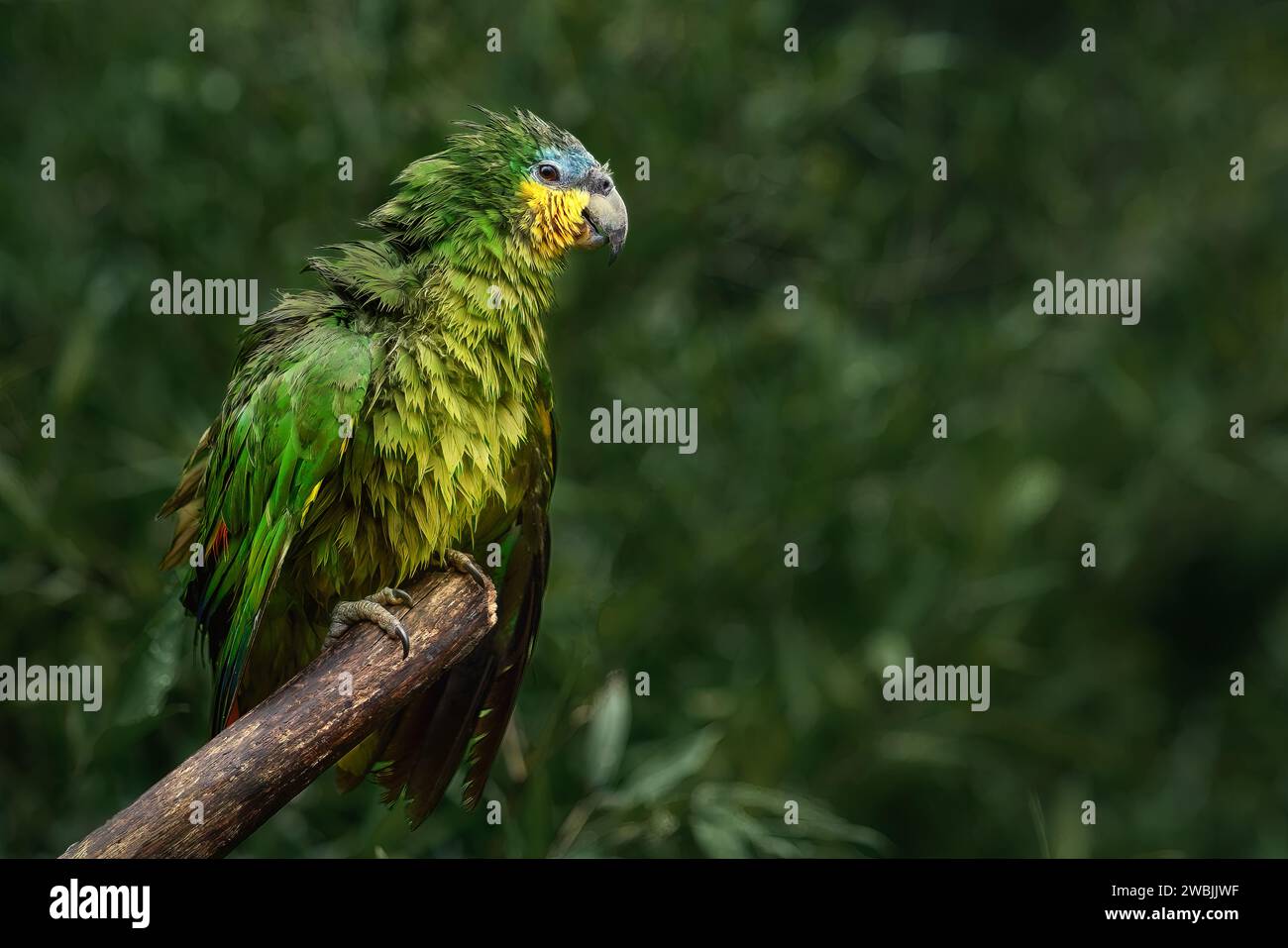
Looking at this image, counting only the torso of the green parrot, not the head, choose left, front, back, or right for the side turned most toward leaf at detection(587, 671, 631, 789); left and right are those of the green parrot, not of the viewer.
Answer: left

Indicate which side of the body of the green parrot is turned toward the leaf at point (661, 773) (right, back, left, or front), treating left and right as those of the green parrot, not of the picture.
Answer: left

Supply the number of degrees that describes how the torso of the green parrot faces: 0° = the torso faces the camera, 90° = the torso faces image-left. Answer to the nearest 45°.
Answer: approximately 315°
